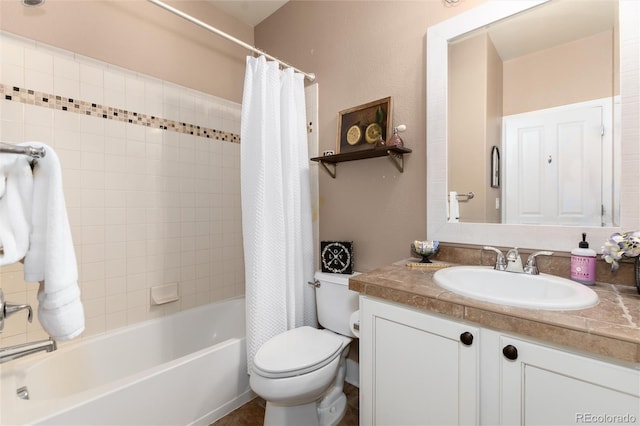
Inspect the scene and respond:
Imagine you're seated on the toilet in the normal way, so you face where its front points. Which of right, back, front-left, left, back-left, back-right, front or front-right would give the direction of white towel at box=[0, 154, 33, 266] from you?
front

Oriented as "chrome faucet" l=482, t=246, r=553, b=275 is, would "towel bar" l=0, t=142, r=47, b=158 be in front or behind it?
in front

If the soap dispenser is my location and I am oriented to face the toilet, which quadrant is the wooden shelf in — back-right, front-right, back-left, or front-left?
front-right

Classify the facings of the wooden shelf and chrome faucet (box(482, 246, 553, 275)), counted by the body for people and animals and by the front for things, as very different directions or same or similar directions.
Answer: same or similar directions

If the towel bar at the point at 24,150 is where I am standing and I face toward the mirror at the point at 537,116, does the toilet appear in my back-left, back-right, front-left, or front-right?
front-left

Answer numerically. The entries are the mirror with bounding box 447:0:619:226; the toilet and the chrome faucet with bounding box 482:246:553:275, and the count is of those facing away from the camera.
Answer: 0

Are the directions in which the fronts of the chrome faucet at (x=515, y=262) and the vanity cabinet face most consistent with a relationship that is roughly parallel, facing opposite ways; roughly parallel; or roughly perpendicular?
roughly parallel

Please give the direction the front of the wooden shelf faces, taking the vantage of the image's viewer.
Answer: facing the viewer and to the left of the viewer

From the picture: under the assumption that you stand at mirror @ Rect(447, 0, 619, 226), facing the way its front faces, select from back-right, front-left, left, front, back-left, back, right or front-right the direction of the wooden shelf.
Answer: front-right

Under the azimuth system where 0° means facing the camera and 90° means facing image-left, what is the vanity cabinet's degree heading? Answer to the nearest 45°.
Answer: approximately 45°

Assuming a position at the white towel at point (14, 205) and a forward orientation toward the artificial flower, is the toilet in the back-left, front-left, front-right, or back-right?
front-left

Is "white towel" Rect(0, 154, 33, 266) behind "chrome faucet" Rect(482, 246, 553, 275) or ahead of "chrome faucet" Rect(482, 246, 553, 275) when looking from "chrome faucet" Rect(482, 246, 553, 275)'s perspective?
ahead

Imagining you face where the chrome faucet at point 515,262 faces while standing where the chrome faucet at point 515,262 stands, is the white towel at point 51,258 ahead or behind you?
ahead

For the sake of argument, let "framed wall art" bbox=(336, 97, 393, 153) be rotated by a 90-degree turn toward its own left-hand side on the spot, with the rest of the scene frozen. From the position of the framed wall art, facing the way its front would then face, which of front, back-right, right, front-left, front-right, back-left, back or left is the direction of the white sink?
front

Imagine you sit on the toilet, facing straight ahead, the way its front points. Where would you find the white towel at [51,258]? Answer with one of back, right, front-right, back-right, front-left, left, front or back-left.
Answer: front

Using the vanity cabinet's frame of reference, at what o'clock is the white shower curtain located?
The white shower curtain is roughly at 2 o'clock from the vanity cabinet.

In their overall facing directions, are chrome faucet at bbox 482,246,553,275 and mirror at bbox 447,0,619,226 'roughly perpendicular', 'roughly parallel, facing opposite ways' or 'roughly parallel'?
roughly parallel

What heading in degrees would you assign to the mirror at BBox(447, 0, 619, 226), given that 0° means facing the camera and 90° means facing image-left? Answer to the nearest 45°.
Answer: approximately 45°
